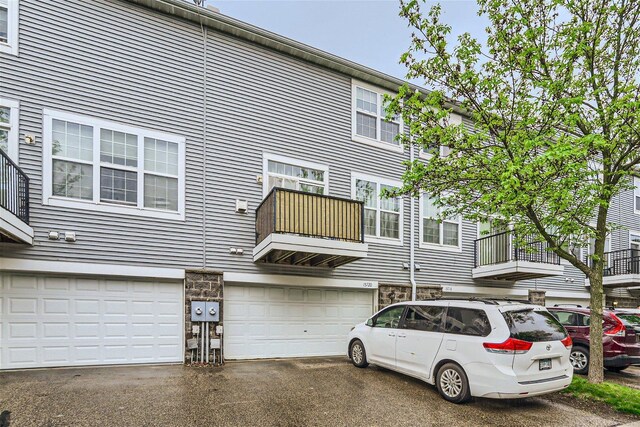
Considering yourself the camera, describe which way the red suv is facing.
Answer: facing away from the viewer and to the left of the viewer

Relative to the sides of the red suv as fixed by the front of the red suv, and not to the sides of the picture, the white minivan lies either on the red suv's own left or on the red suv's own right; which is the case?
on the red suv's own left

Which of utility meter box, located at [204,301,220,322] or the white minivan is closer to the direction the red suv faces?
the utility meter box

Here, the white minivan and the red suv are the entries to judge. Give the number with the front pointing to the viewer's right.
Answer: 0

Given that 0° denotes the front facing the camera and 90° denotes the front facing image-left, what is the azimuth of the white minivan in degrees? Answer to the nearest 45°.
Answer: approximately 135°

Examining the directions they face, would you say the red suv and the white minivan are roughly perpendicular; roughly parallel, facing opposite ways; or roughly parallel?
roughly parallel

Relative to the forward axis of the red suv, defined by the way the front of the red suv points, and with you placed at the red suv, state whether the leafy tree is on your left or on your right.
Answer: on your left
